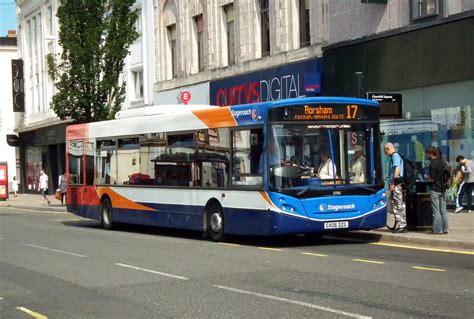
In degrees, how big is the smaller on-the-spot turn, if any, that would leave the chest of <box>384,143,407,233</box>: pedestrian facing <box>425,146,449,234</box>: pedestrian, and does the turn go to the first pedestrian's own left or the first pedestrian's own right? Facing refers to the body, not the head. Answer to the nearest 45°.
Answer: approximately 180°

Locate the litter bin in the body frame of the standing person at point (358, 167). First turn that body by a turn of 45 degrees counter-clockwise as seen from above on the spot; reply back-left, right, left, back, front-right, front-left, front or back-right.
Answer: front-left

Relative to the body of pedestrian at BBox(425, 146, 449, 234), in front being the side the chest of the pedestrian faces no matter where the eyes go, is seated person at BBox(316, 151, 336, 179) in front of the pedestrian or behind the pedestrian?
in front

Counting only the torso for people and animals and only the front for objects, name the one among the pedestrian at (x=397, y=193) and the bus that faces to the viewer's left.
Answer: the pedestrian

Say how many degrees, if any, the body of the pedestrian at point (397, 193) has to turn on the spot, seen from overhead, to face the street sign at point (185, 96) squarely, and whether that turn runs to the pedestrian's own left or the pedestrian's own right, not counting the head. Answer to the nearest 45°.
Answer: approximately 45° to the pedestrian's own right

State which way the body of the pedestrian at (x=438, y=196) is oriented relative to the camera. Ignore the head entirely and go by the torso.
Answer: to the viewer's left

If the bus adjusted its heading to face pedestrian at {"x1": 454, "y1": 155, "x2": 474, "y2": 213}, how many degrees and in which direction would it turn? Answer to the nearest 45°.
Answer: approximately 90° to its left

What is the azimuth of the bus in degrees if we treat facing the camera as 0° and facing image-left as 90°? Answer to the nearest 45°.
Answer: approximately 315°

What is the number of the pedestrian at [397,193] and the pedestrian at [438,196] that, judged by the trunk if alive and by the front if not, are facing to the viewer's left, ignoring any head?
2

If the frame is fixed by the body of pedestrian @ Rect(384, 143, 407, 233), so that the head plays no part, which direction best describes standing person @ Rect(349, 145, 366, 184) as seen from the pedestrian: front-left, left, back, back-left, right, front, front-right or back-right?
front-left

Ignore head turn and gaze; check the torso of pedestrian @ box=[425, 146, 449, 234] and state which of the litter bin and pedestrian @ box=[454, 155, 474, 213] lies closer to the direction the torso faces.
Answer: the litter bin

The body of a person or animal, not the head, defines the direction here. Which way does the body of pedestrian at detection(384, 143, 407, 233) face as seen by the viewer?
to the viewer's left

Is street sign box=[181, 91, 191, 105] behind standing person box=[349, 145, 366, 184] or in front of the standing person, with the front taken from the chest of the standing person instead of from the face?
behind

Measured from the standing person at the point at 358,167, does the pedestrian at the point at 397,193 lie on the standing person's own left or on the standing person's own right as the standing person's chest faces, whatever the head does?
on the standing person's own left

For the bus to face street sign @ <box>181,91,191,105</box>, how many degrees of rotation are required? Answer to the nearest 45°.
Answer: approximately 135° to its left

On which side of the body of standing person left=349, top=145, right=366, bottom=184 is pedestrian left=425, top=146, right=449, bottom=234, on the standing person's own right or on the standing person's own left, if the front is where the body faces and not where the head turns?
on the standing person's own left
